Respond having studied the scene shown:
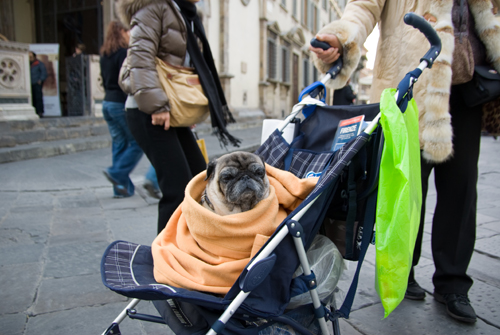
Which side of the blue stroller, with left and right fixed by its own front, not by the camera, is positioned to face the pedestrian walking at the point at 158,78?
right

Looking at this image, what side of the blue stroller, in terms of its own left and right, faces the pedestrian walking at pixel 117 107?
right

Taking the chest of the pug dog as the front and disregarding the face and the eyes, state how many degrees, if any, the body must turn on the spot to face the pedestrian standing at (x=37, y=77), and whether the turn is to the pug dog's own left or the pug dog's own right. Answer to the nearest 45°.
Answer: approximately 180°

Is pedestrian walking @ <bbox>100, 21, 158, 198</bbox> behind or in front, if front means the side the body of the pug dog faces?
behind

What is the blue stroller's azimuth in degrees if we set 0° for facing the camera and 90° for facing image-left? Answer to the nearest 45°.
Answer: approximately 45°

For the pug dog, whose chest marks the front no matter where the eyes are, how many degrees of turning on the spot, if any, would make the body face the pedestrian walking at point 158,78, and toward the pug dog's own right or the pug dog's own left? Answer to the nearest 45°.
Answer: approximately 180°
